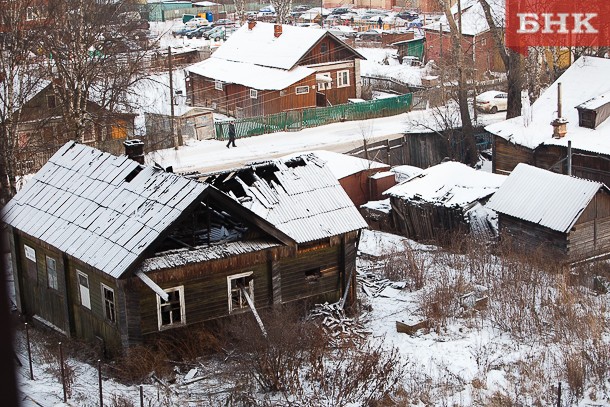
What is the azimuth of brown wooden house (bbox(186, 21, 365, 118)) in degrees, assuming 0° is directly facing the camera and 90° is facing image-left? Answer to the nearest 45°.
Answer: approximately 315°

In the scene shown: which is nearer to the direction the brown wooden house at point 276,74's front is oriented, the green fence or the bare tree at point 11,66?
the green fence

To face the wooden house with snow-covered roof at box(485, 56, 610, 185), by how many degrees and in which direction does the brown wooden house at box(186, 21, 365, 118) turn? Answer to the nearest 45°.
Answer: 0° — it already faces it

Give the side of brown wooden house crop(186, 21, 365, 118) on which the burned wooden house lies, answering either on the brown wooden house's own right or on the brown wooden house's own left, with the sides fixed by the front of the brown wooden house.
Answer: on the brown wooden house's own right

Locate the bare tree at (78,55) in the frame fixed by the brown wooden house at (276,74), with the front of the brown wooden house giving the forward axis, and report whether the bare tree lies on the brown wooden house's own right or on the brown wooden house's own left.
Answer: on the brown wooden house's own right

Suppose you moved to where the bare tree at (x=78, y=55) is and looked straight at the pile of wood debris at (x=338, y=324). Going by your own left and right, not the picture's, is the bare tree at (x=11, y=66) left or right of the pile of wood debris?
right

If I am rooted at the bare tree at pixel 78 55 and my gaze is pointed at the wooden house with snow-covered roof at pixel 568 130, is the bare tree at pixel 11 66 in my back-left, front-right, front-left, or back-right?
back-right

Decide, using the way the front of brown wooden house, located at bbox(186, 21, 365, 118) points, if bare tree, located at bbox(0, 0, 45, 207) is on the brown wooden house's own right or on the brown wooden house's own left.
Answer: on the brown wooden house's own right

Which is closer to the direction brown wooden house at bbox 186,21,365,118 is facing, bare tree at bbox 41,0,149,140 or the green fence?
the green fence

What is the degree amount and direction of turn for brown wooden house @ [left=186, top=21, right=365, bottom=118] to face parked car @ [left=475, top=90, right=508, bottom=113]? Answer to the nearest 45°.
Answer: approximately 45° to its left
